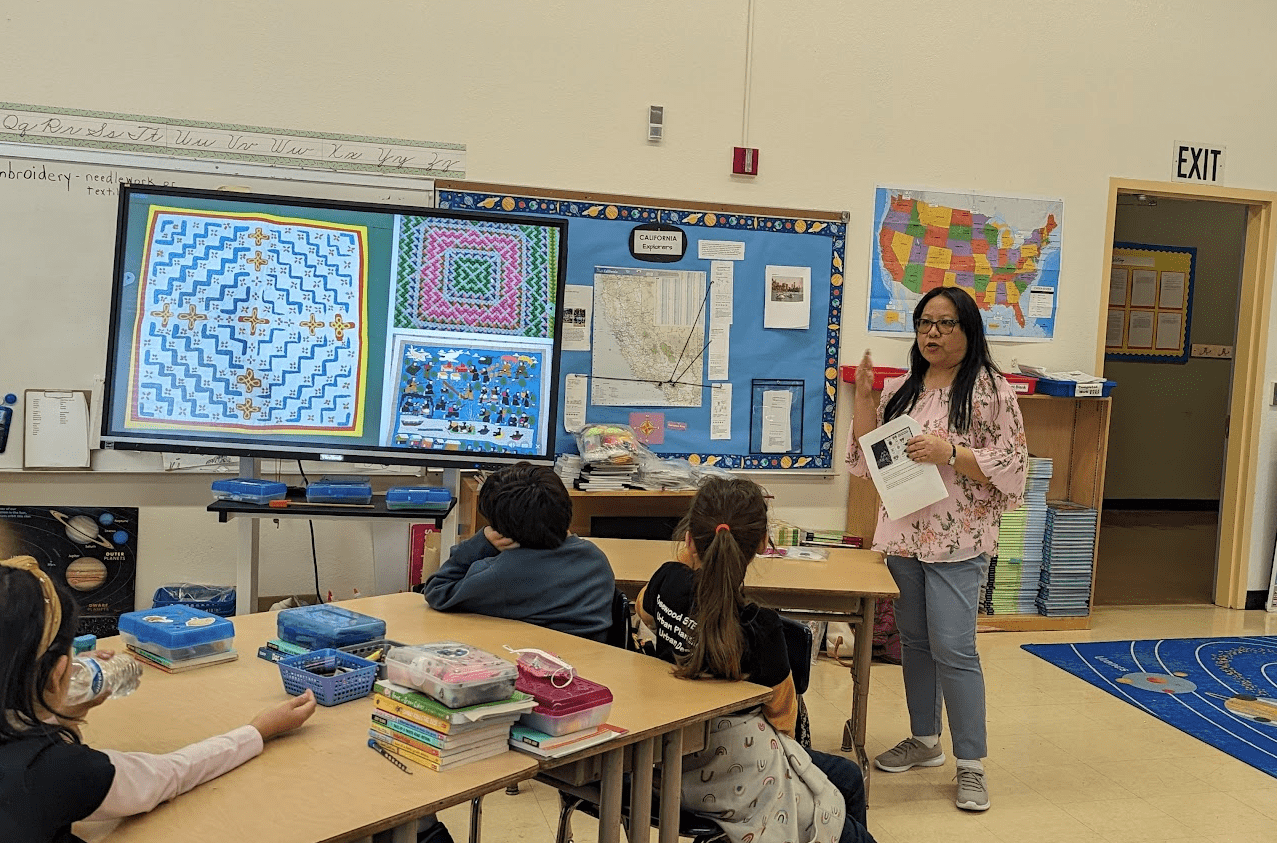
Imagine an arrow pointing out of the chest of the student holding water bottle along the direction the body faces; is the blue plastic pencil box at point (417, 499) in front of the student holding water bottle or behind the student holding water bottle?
in front

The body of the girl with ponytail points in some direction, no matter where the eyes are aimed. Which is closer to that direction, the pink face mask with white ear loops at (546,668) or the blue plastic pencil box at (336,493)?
the blue plastic pencil box

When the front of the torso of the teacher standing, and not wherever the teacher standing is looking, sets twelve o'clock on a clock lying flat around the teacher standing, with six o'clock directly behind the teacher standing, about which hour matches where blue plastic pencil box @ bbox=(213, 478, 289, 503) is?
The blue plastic pencil box is roughly at 1 o'clock from the teacher standing.

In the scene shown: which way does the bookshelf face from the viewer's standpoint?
toward the camera

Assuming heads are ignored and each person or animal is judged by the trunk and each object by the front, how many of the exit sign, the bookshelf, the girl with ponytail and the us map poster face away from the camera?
1

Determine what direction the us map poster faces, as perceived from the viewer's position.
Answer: facing the viewer

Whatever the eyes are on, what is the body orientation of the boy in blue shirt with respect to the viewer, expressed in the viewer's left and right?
facing away from the viewer

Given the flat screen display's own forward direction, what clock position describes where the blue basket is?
The blue basket is roughly at 12 o'clock from the flat screen display.

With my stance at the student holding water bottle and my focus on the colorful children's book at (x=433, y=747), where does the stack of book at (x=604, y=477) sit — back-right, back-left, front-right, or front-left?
front-left

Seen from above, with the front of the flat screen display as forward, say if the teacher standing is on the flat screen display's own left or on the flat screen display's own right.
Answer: on the flat screen display's own left

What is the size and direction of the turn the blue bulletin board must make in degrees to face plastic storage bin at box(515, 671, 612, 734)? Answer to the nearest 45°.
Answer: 0° — it already faces it

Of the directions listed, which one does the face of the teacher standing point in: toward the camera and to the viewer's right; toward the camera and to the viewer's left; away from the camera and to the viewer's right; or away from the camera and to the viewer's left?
toward the camera and to the viewer's left

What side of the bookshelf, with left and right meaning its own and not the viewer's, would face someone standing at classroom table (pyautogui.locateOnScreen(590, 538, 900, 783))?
front

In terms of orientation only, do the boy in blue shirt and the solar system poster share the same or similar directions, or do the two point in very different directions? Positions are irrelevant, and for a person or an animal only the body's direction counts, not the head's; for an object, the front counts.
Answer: very different directions

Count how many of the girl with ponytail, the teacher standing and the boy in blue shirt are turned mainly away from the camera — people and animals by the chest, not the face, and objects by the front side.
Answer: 2

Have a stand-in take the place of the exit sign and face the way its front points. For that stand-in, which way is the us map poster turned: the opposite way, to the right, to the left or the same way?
the same way

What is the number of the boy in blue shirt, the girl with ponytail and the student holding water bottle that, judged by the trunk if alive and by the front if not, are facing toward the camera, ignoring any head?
0

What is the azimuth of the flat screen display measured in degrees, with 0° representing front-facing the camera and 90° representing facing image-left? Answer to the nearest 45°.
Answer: approximately 0°

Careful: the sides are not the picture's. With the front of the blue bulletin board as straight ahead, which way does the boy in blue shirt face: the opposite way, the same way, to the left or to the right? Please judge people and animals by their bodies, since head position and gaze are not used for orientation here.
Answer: the opposite way

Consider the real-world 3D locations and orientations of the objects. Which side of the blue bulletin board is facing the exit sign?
left

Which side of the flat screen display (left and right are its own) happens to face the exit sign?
left

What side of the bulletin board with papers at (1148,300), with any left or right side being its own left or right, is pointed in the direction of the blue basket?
front
